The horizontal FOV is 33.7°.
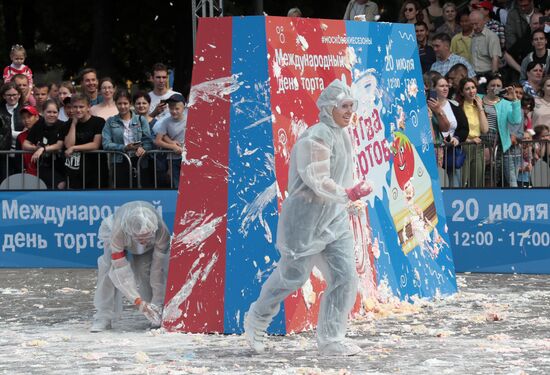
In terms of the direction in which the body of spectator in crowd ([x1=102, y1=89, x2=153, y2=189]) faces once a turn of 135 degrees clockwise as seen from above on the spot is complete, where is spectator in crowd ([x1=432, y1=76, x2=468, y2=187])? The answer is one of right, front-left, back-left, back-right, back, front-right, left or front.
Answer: back-right

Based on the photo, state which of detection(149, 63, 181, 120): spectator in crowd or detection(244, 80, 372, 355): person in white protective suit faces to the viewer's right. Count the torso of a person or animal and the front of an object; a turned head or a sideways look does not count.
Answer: the person in white protective suit

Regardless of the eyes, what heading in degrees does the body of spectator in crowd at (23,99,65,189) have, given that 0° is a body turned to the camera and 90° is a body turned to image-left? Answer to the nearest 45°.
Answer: approximately 0°

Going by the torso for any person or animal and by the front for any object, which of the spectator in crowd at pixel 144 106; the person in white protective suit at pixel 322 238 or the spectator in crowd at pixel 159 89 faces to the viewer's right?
the person in white protective suit

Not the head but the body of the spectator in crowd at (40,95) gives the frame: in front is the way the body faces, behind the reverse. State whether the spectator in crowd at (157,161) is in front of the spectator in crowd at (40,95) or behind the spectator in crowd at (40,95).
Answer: in front

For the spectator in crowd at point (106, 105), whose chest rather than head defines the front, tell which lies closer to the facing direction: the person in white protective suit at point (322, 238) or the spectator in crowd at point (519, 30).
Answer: the person in white protective suit

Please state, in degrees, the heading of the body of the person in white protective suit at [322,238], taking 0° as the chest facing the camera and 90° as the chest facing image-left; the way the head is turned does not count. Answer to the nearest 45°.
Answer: approximately 270°

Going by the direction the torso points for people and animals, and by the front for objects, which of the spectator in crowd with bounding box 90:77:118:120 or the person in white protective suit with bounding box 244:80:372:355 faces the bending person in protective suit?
the spectator in crowd
